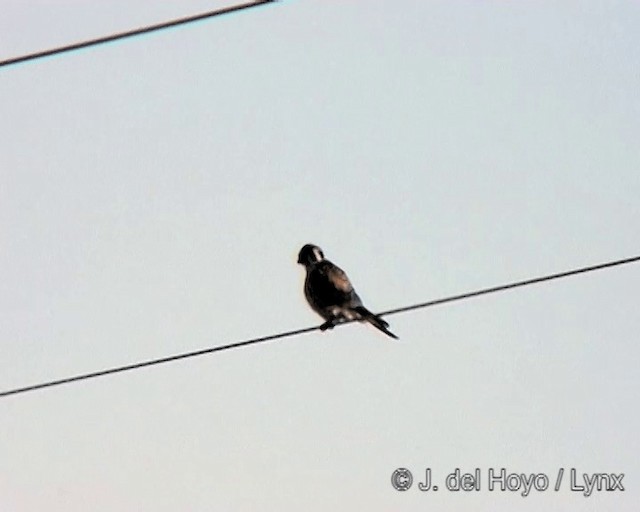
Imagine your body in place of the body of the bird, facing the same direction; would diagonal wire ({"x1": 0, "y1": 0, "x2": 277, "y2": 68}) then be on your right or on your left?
on your left
